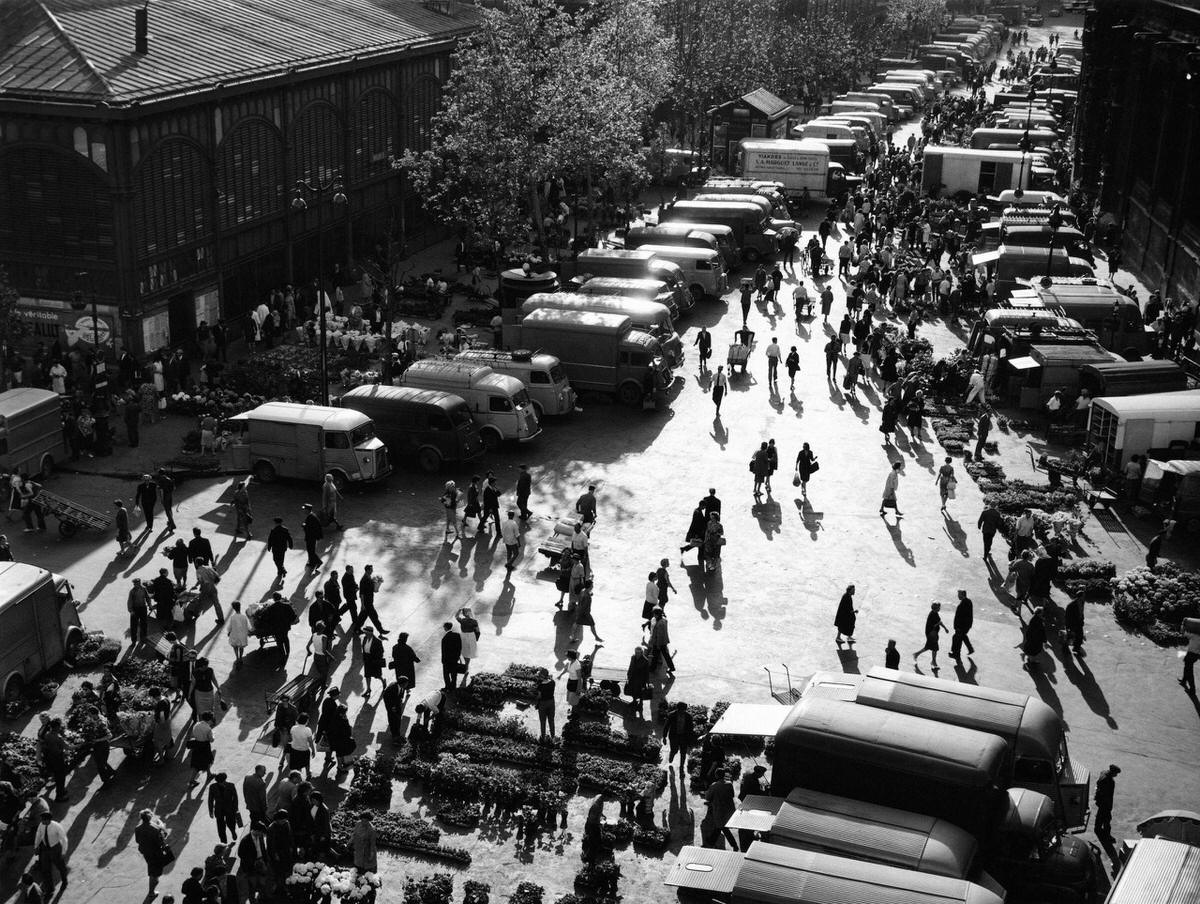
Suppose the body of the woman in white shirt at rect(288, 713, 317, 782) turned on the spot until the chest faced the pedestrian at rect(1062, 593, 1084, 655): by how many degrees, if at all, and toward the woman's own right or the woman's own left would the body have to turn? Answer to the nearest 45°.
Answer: approximately 90° to the woman's own right

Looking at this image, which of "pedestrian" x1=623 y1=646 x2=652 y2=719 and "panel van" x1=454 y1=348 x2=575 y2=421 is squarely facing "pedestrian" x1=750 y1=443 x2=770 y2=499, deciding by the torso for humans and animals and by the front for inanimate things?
the panel van

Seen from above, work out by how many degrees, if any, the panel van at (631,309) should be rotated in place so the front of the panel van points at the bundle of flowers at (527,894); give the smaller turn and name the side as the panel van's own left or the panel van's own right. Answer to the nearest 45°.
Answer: approximately 90° to the panel van's own right

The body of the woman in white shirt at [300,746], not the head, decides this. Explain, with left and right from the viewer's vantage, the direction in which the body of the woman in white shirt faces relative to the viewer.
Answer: facing away from the viewer

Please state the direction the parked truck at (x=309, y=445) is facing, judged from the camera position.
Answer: facing the viewer and to the right of the viewer

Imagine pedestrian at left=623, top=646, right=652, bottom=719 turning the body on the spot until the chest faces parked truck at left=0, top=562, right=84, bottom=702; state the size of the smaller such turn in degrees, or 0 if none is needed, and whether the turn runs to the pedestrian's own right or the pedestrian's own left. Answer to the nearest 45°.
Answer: approximately 90° to the pedestrian's own right

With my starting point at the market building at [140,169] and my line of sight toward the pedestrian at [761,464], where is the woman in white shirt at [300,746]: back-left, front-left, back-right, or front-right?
front-right

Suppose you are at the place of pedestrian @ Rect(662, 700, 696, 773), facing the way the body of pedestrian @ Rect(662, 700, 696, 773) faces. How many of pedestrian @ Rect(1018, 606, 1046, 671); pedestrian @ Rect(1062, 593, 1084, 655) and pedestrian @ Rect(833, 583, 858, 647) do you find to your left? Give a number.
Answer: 0

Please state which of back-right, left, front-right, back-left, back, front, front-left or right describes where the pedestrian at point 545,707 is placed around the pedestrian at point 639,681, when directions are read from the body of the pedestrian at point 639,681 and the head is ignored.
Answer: front-right

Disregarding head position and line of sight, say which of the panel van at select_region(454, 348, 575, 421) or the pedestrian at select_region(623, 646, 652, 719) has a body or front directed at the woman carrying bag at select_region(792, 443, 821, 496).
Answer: the panel van

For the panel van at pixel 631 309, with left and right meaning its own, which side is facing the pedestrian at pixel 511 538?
right

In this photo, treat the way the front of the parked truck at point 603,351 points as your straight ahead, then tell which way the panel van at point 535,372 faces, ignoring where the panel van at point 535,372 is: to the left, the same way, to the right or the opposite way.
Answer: the same way

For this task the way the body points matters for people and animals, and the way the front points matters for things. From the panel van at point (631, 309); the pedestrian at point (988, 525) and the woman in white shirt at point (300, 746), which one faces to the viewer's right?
the panel van

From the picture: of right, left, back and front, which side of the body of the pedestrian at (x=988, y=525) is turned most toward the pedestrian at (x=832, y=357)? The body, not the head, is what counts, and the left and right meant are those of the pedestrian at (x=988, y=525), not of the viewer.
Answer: front
